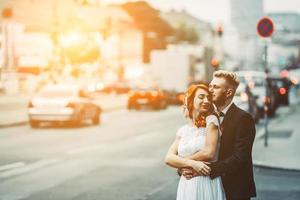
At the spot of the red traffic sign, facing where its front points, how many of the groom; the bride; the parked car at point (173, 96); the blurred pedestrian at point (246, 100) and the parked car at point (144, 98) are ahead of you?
2

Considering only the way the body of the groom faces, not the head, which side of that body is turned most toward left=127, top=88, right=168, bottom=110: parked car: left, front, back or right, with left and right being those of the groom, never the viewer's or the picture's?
right

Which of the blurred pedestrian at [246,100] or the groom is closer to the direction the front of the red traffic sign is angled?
the groom

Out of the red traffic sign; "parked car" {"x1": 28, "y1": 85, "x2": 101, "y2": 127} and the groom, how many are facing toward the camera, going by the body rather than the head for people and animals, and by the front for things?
1

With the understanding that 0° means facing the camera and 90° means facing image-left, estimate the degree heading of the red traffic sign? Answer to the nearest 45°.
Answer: approximately 0°

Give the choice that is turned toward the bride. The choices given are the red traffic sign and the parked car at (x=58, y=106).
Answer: the red traffic sign

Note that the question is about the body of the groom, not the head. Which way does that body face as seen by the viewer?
to the viewer's left

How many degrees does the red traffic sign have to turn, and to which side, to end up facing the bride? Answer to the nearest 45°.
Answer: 0° — it already faces them
